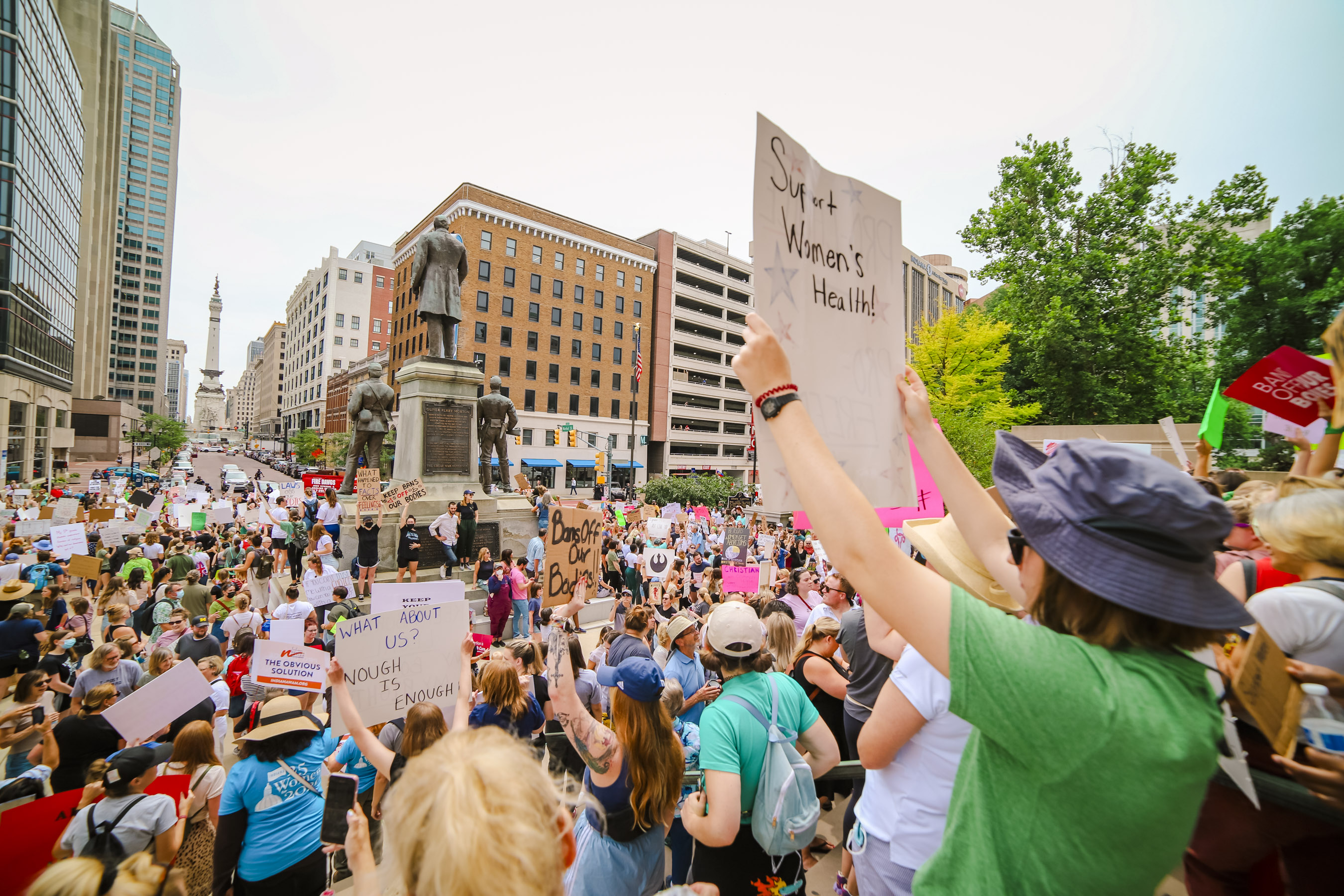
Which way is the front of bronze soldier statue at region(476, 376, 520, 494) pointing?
away from the camera

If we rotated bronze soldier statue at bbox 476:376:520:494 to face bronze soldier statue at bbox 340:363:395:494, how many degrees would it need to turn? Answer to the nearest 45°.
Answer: approximately 90° to its left

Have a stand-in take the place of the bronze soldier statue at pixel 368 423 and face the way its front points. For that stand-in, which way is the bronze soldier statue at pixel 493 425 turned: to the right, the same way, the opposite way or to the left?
the same way

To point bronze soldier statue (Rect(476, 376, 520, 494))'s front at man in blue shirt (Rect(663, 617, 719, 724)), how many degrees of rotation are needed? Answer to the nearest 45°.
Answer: approximately 180°

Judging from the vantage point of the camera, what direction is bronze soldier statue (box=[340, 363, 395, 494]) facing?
facing away from the viewer
